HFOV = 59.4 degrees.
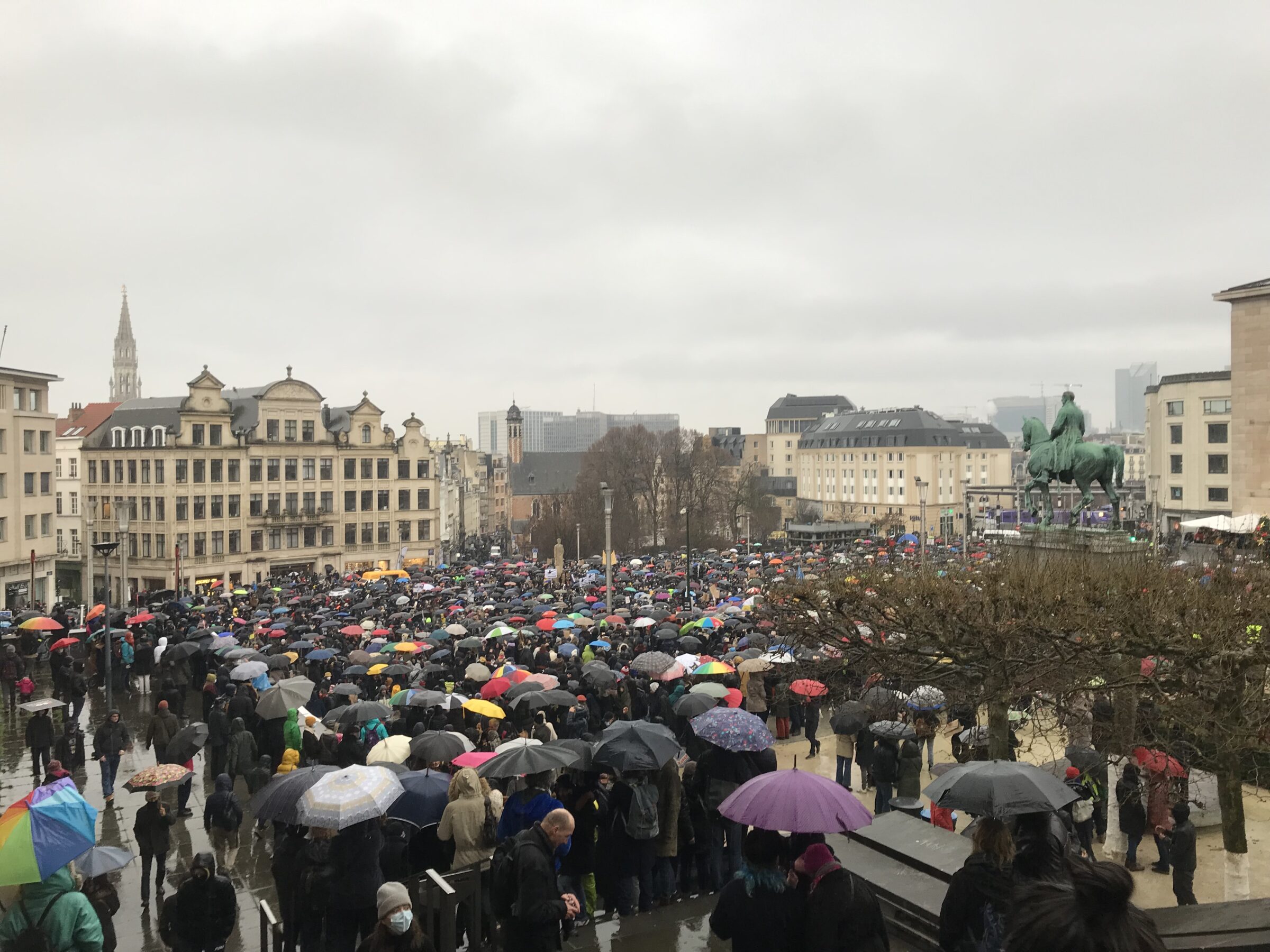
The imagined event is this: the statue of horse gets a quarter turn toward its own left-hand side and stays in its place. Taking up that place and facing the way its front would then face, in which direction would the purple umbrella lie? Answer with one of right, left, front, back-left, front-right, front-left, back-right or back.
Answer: front

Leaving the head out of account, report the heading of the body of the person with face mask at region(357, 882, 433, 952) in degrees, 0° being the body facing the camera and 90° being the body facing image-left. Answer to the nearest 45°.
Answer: approximately 315°

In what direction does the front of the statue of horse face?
to the viewer's left

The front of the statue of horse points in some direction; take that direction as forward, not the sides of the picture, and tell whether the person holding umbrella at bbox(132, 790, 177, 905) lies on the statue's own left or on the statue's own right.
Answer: on the statue's own left

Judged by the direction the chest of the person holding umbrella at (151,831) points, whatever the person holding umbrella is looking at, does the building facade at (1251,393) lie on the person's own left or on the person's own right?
on the person's own left

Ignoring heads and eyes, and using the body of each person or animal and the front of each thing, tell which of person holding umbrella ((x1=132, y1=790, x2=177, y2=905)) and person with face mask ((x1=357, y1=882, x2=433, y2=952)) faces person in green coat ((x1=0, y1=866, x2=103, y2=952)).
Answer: the person holding umbrella

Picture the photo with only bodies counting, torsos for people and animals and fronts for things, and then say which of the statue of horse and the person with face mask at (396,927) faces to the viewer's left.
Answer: the statue of horse

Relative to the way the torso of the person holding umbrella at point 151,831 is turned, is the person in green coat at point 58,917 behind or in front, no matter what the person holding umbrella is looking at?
in front

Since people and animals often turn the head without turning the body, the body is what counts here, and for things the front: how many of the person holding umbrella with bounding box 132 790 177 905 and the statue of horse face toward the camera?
1

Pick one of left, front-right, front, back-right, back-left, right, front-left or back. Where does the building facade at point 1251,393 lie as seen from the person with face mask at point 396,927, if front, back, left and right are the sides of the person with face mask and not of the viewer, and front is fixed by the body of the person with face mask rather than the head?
left
